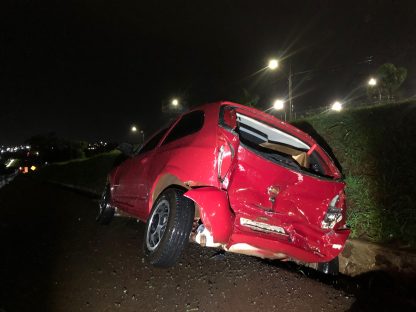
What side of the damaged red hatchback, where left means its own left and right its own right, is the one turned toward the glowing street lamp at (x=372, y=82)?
right

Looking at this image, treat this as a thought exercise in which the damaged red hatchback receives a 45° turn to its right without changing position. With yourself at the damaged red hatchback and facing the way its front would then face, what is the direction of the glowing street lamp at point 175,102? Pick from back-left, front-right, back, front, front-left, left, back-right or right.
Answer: front

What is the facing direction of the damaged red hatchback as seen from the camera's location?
facing away from the viewer and to the left of the viewer

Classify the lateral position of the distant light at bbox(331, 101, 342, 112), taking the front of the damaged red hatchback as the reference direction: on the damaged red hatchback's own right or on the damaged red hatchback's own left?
on the damaged red hatchback's own right
